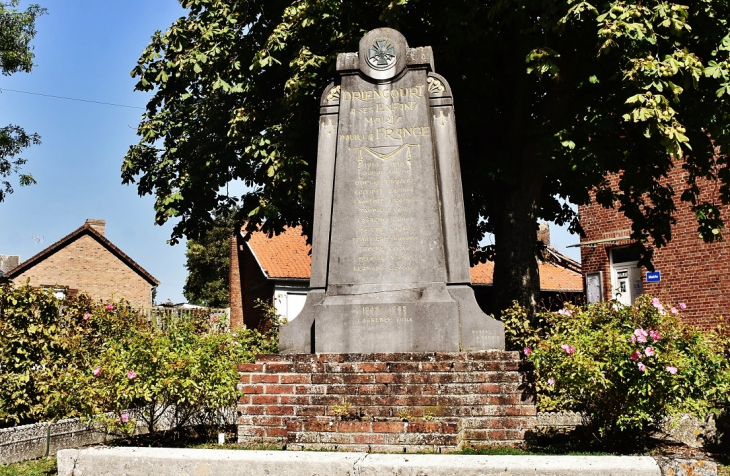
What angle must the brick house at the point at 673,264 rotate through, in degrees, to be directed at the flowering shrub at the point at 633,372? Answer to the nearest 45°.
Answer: approximately 45° to its left

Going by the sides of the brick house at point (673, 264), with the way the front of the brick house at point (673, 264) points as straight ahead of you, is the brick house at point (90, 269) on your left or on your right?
on your right

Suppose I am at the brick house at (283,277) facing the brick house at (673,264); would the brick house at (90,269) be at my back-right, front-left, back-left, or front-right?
back-right

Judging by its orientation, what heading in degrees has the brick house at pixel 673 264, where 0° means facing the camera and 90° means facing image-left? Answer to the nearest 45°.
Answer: approximately 45°

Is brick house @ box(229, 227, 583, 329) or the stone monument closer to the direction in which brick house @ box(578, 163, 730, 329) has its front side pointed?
the stone monument

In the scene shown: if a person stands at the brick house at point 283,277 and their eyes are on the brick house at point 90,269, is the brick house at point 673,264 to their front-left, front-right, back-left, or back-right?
back-left

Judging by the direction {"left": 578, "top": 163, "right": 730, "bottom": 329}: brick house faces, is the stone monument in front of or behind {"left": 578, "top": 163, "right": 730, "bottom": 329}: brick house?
in front

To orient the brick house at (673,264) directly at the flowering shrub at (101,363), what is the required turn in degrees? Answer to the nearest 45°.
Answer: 0° — it already faces it
